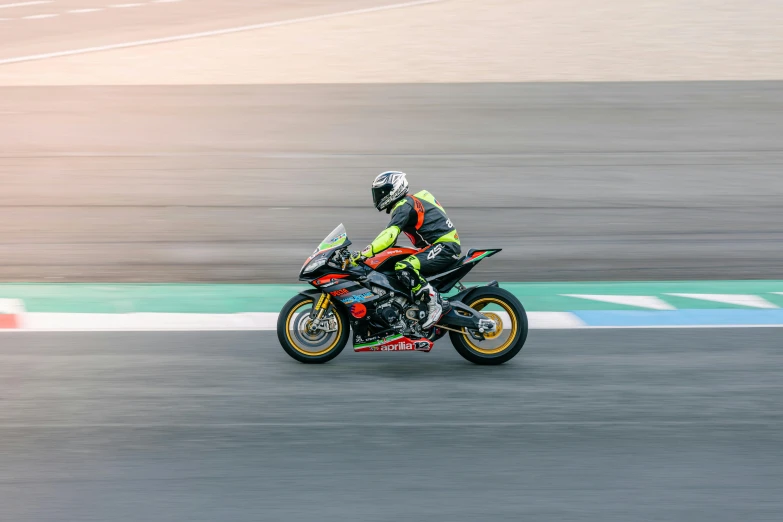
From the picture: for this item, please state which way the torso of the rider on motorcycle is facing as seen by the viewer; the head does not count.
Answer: to the viewer's left

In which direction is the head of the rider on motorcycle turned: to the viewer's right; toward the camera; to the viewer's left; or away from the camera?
to the viewer's left
